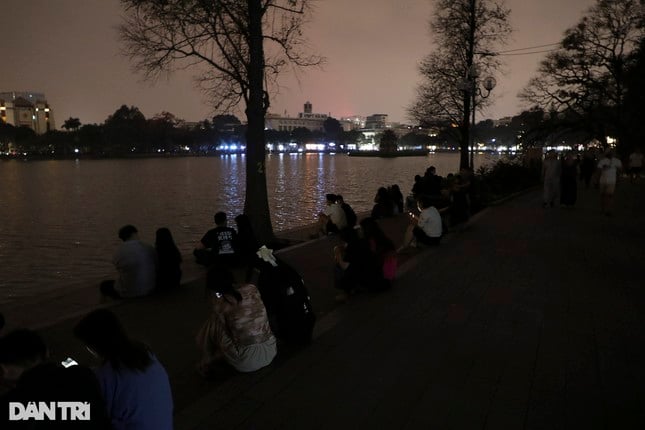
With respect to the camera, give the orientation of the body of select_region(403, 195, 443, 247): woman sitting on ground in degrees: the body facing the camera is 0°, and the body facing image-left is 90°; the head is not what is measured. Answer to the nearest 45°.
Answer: approximately 90°

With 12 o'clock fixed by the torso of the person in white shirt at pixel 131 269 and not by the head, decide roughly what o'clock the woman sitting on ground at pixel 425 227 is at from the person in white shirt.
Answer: The woman sitting on ground is roughly at 4 o'clock from the person in white shirt.

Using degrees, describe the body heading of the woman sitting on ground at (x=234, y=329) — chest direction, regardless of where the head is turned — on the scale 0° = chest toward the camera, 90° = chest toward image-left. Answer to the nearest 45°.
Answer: approximately 90°

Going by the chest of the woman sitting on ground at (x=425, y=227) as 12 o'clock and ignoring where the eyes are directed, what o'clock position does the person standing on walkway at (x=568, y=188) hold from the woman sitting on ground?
The person standing on walkway is roughly at 4 o'clock from the woman sitting on ground.

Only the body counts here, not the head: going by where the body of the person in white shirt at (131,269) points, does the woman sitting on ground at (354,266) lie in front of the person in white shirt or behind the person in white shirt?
behind

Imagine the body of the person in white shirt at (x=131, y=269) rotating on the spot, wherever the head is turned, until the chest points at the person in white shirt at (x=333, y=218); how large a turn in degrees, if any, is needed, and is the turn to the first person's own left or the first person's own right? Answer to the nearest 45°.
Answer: approximately 90° to the first person's own right

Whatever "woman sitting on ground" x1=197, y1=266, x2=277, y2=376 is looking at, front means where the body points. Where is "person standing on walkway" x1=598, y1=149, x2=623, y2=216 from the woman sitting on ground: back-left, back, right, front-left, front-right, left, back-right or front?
back-right

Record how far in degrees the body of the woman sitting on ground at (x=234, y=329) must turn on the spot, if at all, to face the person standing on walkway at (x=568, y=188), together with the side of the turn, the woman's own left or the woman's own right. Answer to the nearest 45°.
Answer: approximately 135° to the woman's own right
